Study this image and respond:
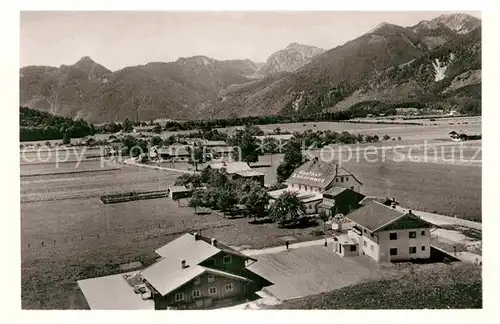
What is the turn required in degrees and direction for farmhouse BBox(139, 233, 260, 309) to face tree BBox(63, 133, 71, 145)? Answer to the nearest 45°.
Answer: approximately 180°

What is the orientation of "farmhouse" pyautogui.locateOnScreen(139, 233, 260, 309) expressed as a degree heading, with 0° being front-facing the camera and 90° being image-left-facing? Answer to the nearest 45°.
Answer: approximately 315°

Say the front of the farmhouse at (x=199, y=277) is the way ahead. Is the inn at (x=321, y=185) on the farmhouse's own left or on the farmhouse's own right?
on the farmhouse's own left

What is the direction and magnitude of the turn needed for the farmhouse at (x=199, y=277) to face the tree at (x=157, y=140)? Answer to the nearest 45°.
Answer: approximately 135° to its left

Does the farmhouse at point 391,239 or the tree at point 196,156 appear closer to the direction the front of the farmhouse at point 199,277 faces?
the farmhouse

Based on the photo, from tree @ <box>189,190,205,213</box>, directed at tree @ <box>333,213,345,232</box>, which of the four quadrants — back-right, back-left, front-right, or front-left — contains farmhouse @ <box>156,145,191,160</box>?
back-left
